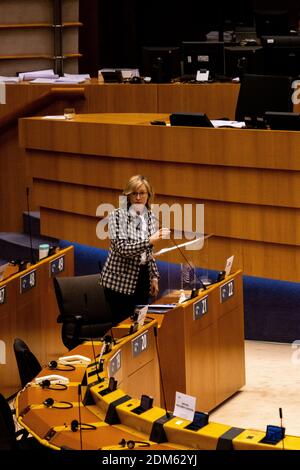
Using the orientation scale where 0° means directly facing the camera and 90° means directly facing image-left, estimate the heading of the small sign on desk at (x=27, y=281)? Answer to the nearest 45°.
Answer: approximately 315°

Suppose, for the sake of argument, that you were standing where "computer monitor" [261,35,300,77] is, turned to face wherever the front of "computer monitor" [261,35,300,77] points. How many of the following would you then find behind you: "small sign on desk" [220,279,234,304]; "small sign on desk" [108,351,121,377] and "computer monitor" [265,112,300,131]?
3

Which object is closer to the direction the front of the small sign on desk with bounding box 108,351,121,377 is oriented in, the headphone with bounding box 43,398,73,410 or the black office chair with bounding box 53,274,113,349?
the headphone

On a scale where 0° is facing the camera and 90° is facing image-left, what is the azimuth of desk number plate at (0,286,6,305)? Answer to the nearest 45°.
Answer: approximately 315°

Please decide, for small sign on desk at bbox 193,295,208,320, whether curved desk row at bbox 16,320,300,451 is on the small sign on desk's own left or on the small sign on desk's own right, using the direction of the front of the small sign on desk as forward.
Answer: on the small sign on desk's own right

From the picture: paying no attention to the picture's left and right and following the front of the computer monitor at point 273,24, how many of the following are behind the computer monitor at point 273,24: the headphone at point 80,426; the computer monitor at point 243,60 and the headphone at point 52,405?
3
